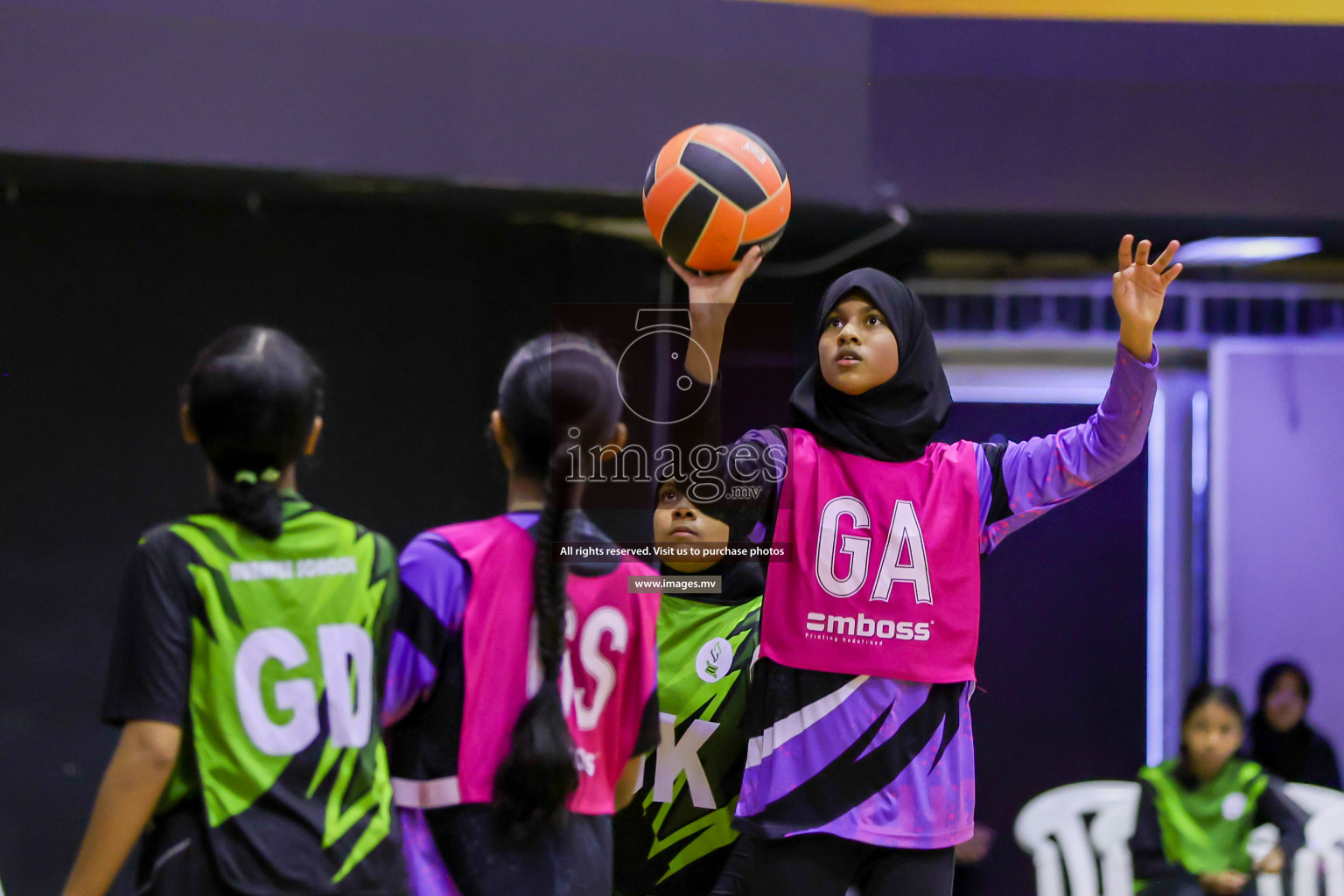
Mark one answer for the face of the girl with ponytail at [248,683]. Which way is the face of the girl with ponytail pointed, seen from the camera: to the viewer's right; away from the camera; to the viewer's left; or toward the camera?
away from the camera

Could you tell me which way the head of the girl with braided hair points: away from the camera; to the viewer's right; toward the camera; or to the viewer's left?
away from the camera

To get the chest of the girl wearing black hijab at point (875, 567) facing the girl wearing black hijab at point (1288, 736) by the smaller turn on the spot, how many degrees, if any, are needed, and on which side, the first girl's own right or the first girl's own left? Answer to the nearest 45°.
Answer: approximately 135° to the first girl's own left

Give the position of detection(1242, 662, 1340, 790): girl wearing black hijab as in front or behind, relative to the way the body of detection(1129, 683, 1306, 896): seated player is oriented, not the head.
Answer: behind

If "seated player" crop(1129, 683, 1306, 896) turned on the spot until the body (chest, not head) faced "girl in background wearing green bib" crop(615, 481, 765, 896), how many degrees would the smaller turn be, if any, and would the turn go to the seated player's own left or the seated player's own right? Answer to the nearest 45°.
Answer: approximately 45° to the seated player's own right

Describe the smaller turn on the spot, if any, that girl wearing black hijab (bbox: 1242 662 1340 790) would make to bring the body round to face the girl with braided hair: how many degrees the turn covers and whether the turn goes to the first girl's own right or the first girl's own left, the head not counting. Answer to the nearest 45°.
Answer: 0° — they already face them

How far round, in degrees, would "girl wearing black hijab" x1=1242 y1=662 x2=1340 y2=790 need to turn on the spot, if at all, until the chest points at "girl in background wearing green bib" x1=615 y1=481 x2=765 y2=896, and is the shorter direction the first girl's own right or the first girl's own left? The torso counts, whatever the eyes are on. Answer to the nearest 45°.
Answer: approximately 45° to the first girl's own right

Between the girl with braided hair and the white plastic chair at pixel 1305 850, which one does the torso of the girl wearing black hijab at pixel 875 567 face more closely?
the girl with braided hair

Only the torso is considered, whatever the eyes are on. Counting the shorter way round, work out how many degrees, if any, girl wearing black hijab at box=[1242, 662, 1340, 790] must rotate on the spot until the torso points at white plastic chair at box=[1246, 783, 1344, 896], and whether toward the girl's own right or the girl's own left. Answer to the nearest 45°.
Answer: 0° — they already face it

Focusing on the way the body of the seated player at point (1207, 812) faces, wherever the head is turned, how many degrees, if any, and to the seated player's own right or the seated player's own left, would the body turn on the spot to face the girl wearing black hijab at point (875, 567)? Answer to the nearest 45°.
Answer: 0° — they already face them
